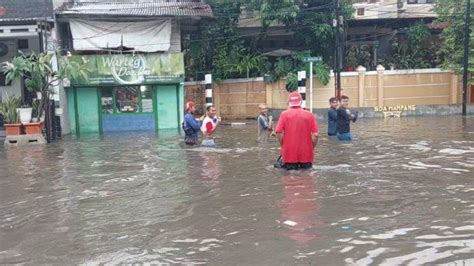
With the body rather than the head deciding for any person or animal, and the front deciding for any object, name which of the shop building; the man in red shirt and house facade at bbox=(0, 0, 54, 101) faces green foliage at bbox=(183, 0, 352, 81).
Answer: the man in red shirt

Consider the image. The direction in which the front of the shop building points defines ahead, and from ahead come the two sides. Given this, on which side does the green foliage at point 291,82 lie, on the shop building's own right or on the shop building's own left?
on the shop building's own left

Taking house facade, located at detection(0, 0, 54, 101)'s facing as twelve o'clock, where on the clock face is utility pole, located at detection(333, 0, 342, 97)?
The utility pole is roughly at 9 o'clock from the house facade.

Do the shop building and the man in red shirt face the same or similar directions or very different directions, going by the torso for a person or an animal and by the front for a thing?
very different directions

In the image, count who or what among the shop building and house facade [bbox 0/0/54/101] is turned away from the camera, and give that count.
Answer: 0

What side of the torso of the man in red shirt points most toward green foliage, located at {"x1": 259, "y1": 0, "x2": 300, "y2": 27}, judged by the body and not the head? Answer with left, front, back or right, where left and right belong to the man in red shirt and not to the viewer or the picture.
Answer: front

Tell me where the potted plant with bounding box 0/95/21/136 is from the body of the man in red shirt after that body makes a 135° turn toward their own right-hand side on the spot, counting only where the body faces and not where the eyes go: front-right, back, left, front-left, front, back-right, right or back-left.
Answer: back

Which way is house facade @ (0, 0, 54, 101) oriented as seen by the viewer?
toward the camera

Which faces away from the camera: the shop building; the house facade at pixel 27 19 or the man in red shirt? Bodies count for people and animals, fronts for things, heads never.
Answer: the man in red shirt

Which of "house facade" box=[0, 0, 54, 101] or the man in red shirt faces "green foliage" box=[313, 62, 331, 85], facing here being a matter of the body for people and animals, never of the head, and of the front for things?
the man in red shirt

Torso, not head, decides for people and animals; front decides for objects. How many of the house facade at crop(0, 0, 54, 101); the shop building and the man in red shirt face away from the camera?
1

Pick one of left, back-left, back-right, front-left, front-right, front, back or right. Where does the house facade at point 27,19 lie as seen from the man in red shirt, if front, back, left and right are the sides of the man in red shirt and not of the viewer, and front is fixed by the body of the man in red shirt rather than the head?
front-left

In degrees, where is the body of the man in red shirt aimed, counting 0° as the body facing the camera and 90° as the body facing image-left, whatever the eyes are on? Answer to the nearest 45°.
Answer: approximately 180°

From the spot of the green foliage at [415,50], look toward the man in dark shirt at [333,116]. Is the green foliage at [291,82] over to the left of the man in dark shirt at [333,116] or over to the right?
right

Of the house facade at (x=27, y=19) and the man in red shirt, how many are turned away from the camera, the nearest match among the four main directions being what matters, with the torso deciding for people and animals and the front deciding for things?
1
